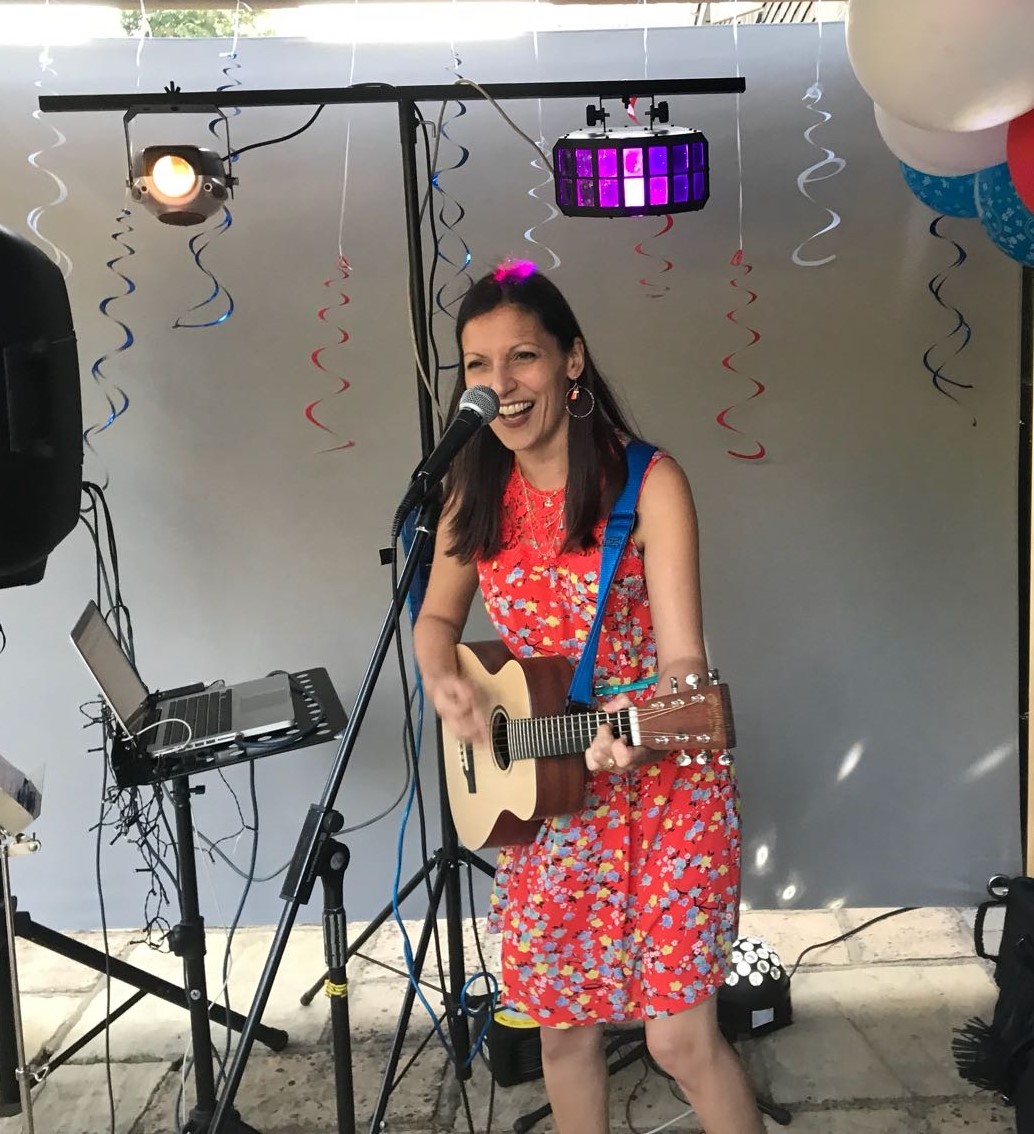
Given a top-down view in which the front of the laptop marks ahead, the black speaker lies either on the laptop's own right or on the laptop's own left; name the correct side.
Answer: on the laptop's own right

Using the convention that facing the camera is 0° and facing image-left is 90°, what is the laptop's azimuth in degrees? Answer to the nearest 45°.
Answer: approximately 270°

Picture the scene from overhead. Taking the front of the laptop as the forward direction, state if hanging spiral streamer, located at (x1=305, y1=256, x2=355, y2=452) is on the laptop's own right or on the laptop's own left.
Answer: on the laptop's own left

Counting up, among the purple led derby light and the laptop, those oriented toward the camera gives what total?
1

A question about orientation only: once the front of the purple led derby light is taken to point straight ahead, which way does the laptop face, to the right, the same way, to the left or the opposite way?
to the left

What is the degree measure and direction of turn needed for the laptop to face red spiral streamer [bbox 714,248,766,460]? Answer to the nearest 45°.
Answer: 0° — it already faces it

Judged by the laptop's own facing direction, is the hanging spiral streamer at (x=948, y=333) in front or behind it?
in front

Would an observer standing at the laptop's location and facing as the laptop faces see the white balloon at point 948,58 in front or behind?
in front

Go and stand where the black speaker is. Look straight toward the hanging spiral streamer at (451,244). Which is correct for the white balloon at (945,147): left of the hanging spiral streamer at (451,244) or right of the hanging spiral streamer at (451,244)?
right
